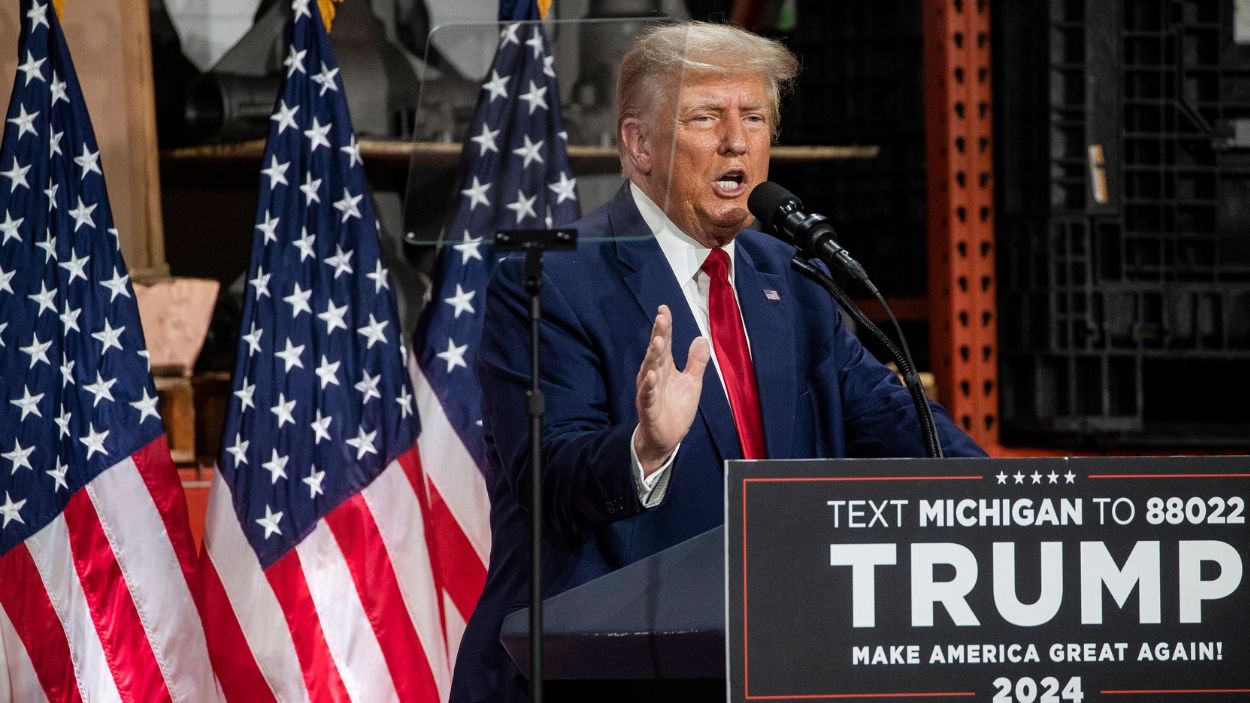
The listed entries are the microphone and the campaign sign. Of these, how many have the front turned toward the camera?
1

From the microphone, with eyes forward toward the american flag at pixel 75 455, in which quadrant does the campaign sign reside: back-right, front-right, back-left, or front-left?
back-left

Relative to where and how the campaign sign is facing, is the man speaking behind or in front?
behind

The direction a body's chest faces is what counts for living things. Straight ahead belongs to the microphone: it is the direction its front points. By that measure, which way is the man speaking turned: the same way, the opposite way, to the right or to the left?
the opposite way

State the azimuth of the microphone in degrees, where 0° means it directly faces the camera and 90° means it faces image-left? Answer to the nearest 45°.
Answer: approximately 135°

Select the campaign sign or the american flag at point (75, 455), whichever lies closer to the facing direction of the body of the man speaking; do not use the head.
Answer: the campaign sign

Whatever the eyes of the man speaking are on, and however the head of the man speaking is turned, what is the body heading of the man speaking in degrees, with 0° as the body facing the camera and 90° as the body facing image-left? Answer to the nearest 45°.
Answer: approximately 315°
